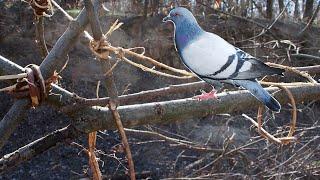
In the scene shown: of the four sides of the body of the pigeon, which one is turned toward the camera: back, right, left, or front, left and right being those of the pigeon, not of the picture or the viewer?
left

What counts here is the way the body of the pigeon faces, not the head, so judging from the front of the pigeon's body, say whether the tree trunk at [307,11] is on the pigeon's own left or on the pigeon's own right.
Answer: on the pigeon's own right
